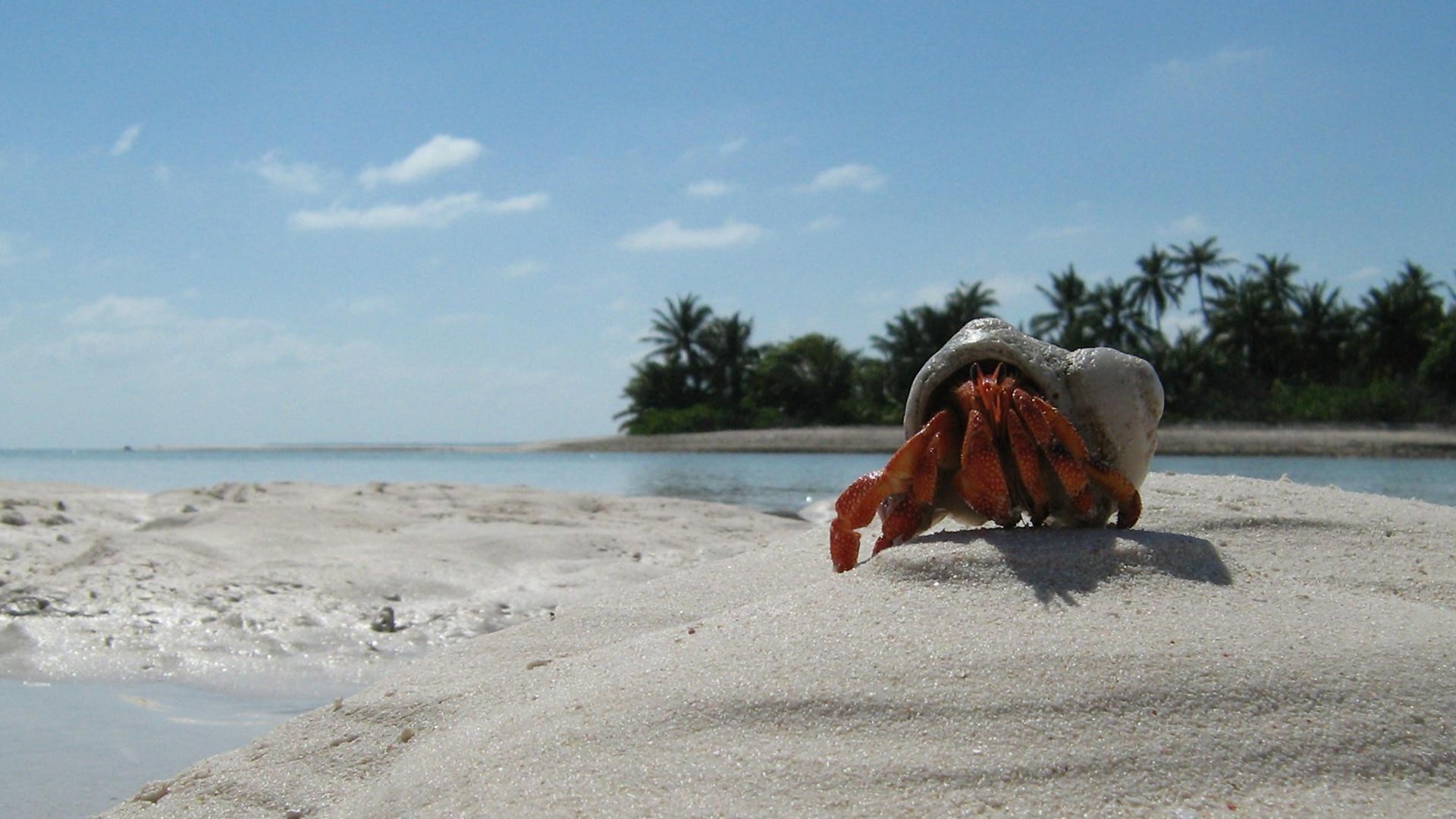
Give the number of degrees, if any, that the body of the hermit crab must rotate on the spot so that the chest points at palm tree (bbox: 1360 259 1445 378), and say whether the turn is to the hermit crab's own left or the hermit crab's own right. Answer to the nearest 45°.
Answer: approximately 180°

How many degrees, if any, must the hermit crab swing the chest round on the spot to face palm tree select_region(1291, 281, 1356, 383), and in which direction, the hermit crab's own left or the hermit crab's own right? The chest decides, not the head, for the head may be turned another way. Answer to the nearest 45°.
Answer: approximately 180°

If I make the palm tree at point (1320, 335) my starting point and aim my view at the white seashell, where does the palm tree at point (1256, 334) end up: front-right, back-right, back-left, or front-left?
front-right

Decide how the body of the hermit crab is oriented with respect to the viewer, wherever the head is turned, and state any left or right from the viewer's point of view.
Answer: facing the viewer
